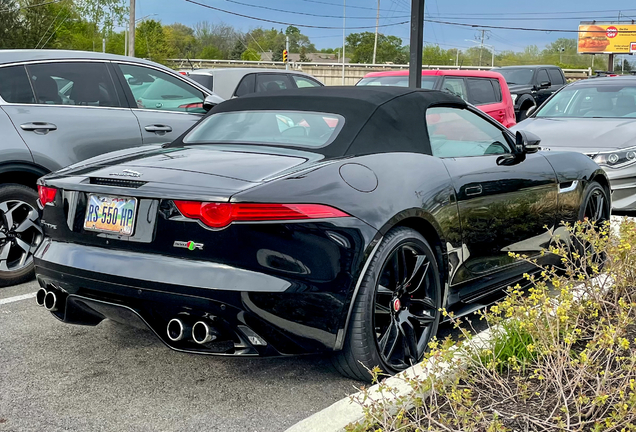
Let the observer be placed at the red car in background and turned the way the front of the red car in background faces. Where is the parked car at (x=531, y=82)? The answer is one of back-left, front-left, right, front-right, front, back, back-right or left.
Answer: back-right

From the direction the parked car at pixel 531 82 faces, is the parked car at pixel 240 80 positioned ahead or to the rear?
ahead

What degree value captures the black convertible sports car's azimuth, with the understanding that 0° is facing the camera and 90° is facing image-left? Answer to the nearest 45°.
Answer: approximately 225°

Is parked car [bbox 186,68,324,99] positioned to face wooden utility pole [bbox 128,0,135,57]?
no

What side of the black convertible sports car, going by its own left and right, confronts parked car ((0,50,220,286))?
left

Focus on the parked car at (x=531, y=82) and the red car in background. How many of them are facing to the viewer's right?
0

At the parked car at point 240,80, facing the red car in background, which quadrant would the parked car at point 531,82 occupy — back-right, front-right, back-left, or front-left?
front-left

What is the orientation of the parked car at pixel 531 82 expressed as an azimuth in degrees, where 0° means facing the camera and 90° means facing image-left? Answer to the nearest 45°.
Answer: approximately 45°

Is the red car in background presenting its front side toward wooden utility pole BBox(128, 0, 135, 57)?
no

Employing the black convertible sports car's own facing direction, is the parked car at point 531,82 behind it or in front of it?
in front

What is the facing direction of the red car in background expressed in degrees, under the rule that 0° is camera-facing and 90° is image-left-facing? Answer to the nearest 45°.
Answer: approximately 45°

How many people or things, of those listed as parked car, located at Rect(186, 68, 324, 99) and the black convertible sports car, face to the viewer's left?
0

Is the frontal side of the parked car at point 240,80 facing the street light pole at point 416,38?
no

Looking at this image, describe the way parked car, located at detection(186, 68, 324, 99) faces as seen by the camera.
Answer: facing away from the viewer and to the right of the viewer

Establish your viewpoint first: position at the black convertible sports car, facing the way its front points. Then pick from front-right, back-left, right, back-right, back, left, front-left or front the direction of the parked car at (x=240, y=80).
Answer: front-left

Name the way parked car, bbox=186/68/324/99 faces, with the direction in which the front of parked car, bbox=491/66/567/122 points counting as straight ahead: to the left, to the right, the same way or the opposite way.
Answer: the opposite way
